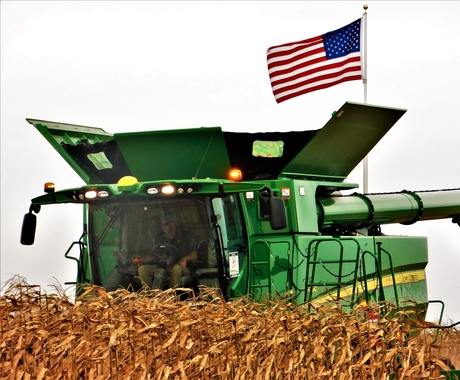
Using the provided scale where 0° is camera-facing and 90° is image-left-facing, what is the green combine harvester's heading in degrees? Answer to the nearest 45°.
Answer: approximately 45°

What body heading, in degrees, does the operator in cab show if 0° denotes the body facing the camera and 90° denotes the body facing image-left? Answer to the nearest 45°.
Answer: approximately 45°
